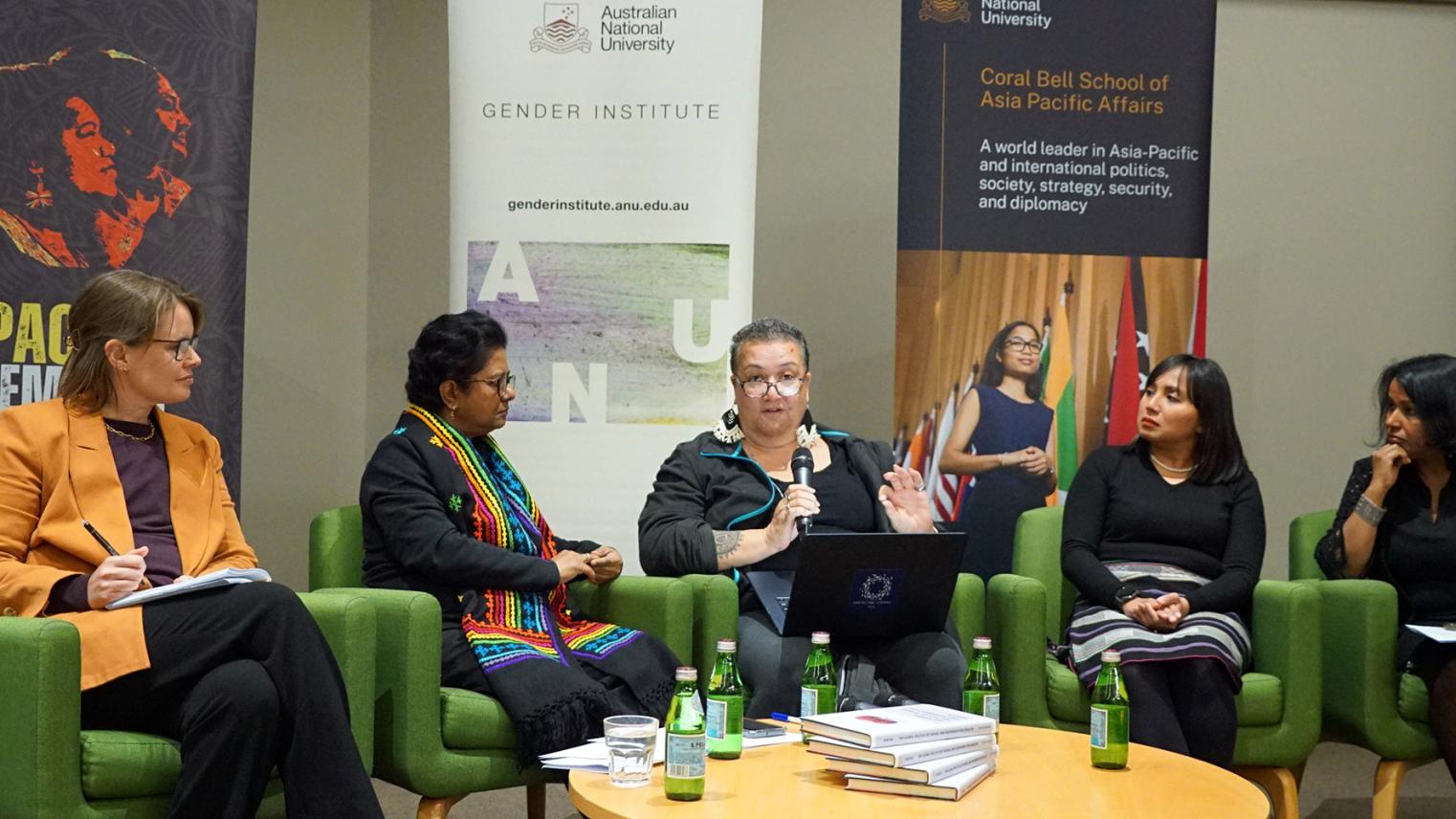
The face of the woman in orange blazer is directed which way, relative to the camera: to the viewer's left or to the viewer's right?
to the viewer's right

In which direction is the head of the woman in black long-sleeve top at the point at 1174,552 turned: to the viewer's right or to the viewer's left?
to the viewer's left

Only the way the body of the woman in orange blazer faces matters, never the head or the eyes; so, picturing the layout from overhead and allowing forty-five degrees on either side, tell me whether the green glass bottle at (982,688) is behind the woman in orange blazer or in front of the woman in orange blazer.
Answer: in front

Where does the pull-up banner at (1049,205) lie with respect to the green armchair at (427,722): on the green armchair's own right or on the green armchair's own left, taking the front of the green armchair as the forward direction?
on the green armchair's own left

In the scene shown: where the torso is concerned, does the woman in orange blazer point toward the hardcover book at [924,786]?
yes

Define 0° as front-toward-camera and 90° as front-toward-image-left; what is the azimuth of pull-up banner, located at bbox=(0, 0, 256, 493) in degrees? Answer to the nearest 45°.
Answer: approximately 0°

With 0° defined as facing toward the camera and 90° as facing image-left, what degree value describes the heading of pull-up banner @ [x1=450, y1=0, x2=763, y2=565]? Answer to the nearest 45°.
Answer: approximately 0°

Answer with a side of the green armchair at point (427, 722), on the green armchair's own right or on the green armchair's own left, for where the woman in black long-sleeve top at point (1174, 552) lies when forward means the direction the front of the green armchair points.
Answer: on the green armchair's own left

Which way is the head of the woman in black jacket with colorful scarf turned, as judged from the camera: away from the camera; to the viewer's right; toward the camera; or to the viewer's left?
to the viewer's right

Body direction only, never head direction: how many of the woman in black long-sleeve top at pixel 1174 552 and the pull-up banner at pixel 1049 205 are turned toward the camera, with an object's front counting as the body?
2

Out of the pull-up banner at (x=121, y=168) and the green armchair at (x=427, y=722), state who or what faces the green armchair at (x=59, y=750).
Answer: the pull-up banner

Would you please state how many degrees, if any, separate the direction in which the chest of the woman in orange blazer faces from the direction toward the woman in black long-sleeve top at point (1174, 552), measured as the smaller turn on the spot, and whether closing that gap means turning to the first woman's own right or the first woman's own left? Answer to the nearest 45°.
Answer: approximately 45° to the first woman's own left

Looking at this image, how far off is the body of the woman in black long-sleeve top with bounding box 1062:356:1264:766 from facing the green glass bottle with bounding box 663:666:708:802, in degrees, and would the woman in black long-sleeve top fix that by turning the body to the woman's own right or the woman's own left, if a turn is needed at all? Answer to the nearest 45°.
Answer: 0° — they already face it

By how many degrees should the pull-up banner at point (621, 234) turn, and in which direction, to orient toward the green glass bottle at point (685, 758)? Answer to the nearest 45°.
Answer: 0° — it already faces it

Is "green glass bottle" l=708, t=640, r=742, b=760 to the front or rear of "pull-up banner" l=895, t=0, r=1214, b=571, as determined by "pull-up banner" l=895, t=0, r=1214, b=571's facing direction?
to the front
